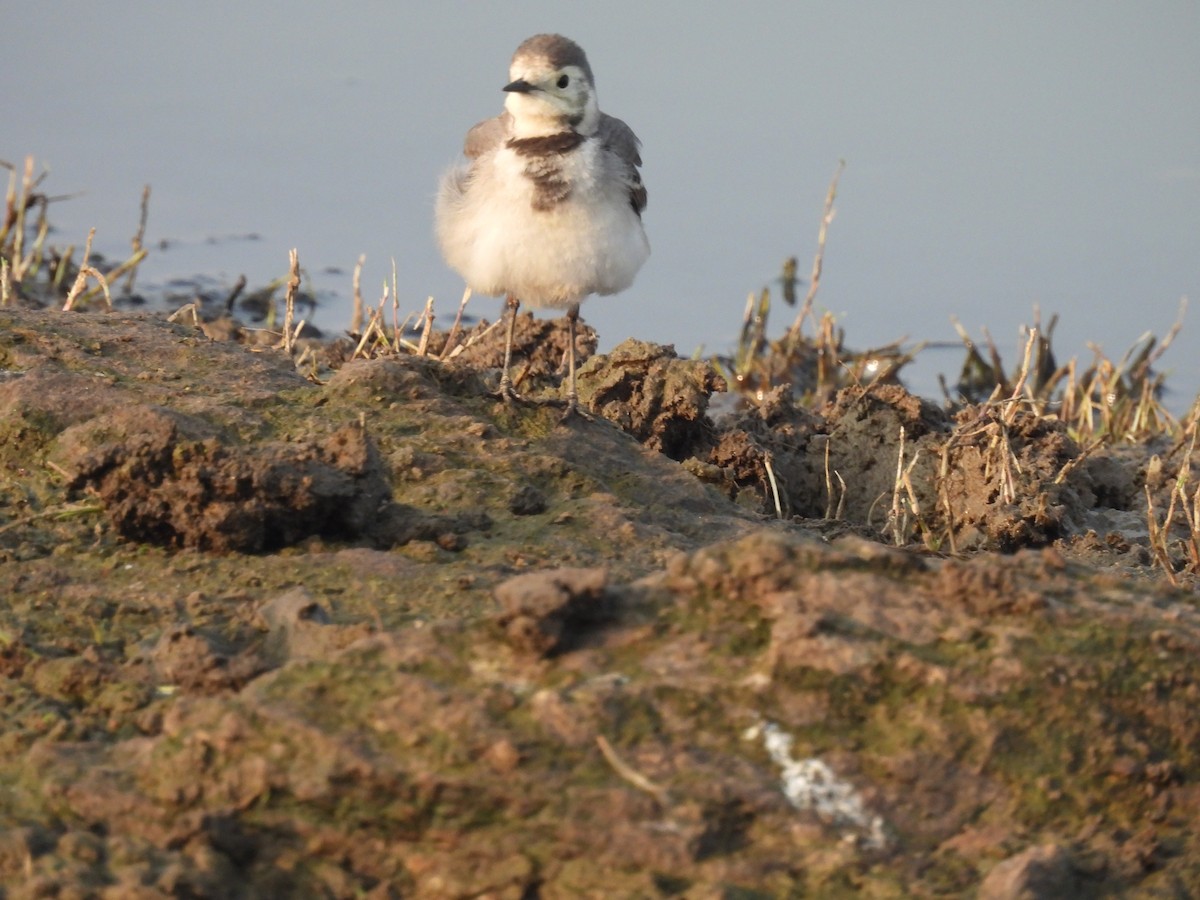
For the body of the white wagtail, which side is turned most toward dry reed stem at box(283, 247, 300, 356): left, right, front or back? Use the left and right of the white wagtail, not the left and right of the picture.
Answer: right

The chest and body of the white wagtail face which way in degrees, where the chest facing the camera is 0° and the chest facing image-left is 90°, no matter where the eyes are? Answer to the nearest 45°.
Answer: approximately 0°

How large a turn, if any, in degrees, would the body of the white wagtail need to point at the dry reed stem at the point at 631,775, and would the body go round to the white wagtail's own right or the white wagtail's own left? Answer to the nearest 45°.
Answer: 0° — it already faces it

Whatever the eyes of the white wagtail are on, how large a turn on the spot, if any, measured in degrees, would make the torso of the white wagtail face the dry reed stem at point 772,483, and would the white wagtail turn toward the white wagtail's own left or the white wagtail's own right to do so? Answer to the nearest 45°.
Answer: approximately 45° to the white wagtail's own left

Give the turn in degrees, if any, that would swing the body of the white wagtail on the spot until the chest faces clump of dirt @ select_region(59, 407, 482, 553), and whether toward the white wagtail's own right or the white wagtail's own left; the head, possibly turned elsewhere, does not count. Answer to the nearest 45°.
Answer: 0° — it already faces it

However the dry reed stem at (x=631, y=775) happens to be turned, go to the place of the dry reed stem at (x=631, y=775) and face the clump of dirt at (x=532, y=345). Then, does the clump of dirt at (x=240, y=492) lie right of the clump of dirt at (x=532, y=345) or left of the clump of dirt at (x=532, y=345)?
left

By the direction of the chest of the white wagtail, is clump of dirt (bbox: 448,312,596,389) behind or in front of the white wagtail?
behind

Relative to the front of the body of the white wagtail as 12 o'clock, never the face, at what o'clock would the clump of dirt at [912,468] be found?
The clump of dirt is roughly at 9 o'clock from the white wagtail.
